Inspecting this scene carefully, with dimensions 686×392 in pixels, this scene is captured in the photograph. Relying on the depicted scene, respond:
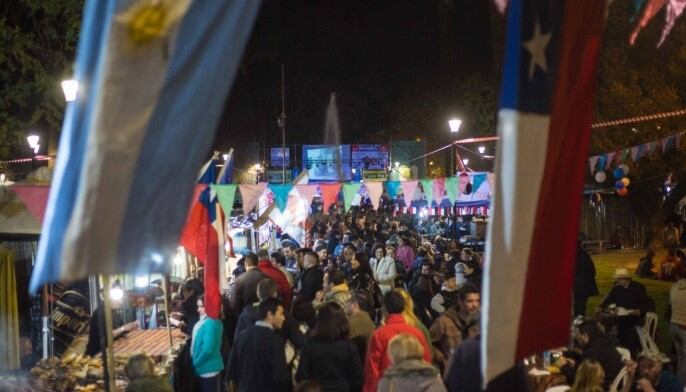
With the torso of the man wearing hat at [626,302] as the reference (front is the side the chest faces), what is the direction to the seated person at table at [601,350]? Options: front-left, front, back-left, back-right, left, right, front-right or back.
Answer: front-left

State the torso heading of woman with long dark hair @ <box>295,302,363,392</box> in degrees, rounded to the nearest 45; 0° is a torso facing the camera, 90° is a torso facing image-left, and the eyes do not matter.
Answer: approximately 180°

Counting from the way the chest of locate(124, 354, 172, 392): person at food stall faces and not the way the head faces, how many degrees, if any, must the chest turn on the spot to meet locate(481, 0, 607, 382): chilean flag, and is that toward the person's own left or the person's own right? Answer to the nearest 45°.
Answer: approximately 135° to the person's own right

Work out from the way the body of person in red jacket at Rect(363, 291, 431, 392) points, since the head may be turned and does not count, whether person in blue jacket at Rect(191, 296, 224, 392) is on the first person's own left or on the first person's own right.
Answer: on the first person's own left

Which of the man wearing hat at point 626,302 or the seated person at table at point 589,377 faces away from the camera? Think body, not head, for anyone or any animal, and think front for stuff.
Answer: the seated person at table

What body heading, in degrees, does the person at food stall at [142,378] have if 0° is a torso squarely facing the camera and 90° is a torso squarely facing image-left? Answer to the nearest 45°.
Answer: approximately 180°

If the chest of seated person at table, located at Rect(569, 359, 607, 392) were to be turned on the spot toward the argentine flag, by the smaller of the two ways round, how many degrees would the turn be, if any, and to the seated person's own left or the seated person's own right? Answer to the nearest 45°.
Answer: approximately 135° to the seated person's own left

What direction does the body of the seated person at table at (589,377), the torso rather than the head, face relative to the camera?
away from the camera

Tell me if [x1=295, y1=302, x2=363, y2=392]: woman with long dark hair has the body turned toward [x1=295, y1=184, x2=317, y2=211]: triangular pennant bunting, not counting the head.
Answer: yes

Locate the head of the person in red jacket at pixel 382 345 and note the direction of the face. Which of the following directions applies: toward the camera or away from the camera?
away from the camera

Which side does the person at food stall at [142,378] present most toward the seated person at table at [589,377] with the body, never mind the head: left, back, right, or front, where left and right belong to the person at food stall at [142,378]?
right

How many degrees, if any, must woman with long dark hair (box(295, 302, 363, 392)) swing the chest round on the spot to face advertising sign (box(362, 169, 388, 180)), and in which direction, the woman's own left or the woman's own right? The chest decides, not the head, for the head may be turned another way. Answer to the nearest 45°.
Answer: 0° — they already face it

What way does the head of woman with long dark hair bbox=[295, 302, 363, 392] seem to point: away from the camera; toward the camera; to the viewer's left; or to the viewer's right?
away from the camera

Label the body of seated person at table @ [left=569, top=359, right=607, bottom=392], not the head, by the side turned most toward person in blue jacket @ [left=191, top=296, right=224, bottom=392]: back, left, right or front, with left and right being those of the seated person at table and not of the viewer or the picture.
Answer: left

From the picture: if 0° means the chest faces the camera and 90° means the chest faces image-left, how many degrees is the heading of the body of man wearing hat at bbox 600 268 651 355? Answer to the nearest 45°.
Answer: approximately 45°

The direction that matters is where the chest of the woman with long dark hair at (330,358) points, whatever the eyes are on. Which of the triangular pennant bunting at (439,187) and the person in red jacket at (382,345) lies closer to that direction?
the triangular pennant bunting

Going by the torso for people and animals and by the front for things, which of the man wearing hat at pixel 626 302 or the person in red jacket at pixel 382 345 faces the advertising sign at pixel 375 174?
the person in red jacket
